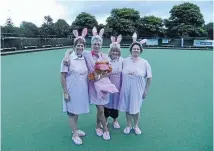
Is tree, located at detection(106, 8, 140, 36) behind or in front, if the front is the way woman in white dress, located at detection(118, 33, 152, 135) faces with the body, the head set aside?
behind

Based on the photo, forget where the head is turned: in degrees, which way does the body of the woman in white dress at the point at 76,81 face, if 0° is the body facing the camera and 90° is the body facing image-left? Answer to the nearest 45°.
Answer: approximately 315°

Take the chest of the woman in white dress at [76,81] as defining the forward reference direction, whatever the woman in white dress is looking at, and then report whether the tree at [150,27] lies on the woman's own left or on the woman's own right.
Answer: on the woman's own left

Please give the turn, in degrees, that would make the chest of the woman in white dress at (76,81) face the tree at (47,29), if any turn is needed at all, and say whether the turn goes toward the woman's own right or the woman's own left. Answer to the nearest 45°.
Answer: approximately 135° to the woman's own left

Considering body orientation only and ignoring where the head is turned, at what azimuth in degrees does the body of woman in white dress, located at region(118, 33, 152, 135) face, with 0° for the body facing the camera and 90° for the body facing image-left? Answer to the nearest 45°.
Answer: approximately 0°

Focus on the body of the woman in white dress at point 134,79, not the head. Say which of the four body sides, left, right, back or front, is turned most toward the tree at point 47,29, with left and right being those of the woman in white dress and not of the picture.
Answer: back

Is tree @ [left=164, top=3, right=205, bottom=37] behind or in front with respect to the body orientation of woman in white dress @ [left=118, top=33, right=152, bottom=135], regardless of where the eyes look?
behind
